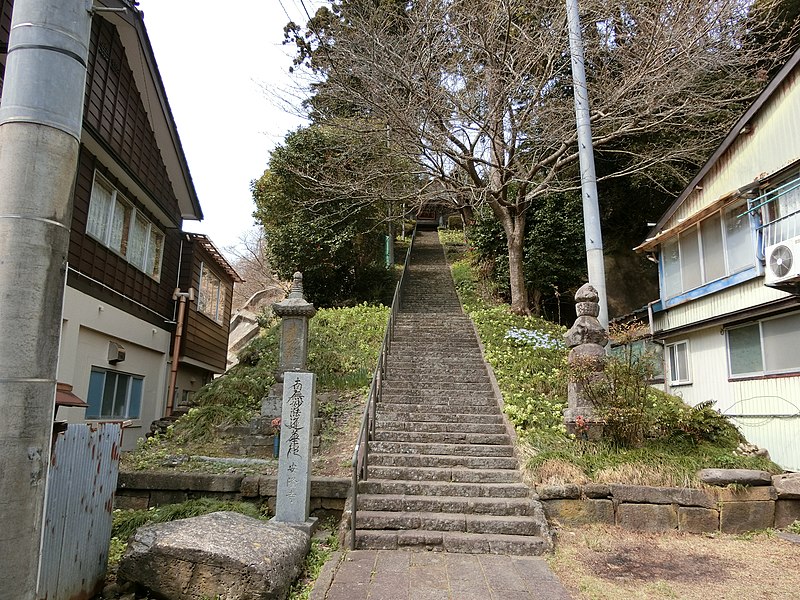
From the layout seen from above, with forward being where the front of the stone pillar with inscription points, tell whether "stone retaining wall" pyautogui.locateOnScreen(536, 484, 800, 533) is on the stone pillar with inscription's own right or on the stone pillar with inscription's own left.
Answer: on the stone pillar with inscription's own left

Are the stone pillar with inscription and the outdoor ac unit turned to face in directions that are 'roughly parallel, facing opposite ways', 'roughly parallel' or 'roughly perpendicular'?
roughly perpendicular

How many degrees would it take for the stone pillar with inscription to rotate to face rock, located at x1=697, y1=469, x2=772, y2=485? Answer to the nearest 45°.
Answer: approximately 90° to its left

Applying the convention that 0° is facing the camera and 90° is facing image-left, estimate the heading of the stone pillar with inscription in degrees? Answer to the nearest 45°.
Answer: approximately 0°

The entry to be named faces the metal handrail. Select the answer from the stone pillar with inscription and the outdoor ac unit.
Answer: the outdoor ac unit

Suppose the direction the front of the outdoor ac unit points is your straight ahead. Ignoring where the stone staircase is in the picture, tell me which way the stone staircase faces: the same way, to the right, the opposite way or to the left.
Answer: to the left

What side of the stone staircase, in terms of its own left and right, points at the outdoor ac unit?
left

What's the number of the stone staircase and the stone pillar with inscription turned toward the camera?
2

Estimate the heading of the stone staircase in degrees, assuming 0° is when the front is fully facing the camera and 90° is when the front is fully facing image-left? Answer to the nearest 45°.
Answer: approximately 0°

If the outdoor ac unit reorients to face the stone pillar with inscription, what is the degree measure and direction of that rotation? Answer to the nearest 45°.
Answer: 0° — it already faces it

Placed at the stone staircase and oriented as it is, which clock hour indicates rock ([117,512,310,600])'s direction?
The rock is roughly at 1 o'clock from the stone staircase.

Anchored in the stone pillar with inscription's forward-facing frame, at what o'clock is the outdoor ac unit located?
The outdoor ac unit is roughly at 9 o'clock from the stone pillar with inscription.
